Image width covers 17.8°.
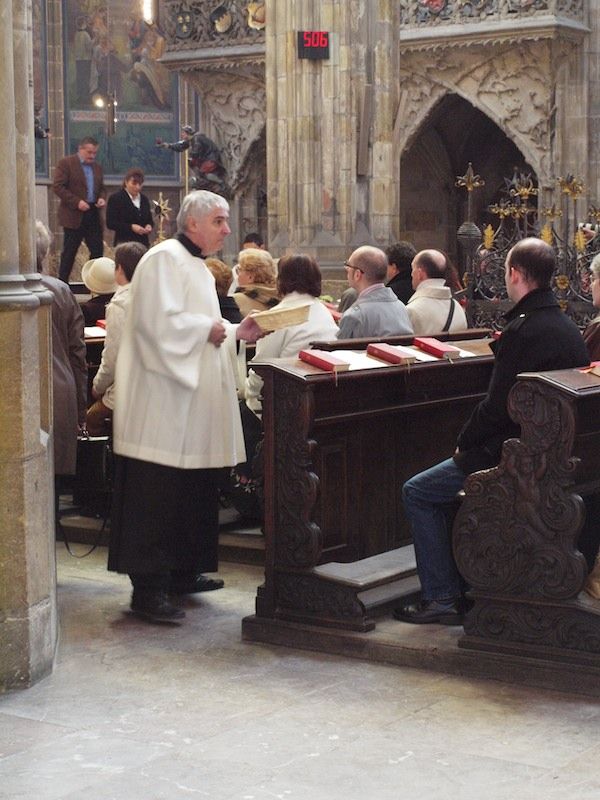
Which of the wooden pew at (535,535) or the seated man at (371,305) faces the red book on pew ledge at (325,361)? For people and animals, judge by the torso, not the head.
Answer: the wooden pew

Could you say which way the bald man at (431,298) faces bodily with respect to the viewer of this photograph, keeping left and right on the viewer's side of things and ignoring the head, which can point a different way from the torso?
facing away from the viewer and to the left of the viewer

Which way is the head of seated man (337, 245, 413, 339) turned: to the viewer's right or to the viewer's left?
to the viewer's left

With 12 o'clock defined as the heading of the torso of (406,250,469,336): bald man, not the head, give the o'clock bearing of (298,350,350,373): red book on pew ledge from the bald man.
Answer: The red book on pew ledge is roughly at 8 o'clock from the bald man.

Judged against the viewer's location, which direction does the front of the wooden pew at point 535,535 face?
facing away from the viewer and to the left of the viewer

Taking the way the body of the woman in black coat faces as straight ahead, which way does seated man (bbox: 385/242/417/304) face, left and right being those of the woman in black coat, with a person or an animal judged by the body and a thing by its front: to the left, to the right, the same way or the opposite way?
the opposite way

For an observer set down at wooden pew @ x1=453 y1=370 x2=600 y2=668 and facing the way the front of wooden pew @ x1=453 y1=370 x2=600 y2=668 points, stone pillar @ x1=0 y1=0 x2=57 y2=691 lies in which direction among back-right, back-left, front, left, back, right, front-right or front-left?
front-left

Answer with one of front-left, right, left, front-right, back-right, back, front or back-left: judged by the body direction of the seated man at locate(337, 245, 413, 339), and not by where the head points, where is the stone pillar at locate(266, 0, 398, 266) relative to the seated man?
front-right

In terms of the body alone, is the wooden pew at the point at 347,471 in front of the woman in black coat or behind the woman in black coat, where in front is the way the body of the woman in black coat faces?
in front

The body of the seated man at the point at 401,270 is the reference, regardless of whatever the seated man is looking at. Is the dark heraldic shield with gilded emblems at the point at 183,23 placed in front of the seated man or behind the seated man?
in front

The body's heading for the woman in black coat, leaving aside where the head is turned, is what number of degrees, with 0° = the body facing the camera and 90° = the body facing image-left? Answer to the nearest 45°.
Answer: approximately 315°

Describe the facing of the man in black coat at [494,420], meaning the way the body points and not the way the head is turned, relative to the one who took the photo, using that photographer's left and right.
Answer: facing away from the viewer and to the left of the viewer

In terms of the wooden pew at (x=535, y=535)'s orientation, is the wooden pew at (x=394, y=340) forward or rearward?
forward

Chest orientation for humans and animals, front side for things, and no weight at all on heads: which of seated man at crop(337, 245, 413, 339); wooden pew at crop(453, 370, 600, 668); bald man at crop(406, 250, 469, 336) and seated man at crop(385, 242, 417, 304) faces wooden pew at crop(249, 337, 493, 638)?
wooden pew at crop(453, 370, 600, 668)

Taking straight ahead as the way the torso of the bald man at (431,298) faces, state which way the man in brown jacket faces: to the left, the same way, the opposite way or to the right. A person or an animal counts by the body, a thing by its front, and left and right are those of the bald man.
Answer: the opposite way

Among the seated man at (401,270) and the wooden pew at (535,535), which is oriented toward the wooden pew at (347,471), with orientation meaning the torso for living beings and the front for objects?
the wooden pew at (535,535)
